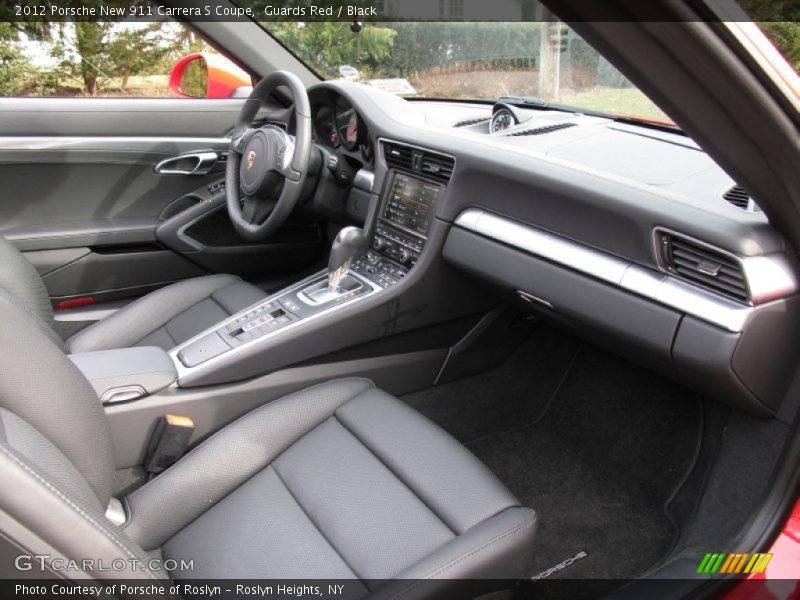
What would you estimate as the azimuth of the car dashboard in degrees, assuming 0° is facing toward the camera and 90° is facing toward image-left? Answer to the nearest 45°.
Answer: approximately 45°
